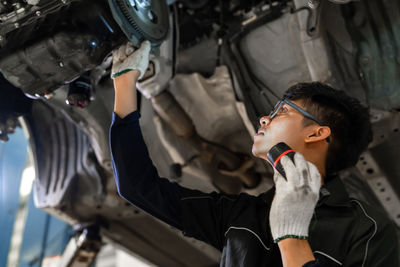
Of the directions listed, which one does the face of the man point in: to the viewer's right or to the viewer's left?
to the viewer's left

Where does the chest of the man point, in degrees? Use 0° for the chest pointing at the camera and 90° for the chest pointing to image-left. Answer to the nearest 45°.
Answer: approximately 45°
